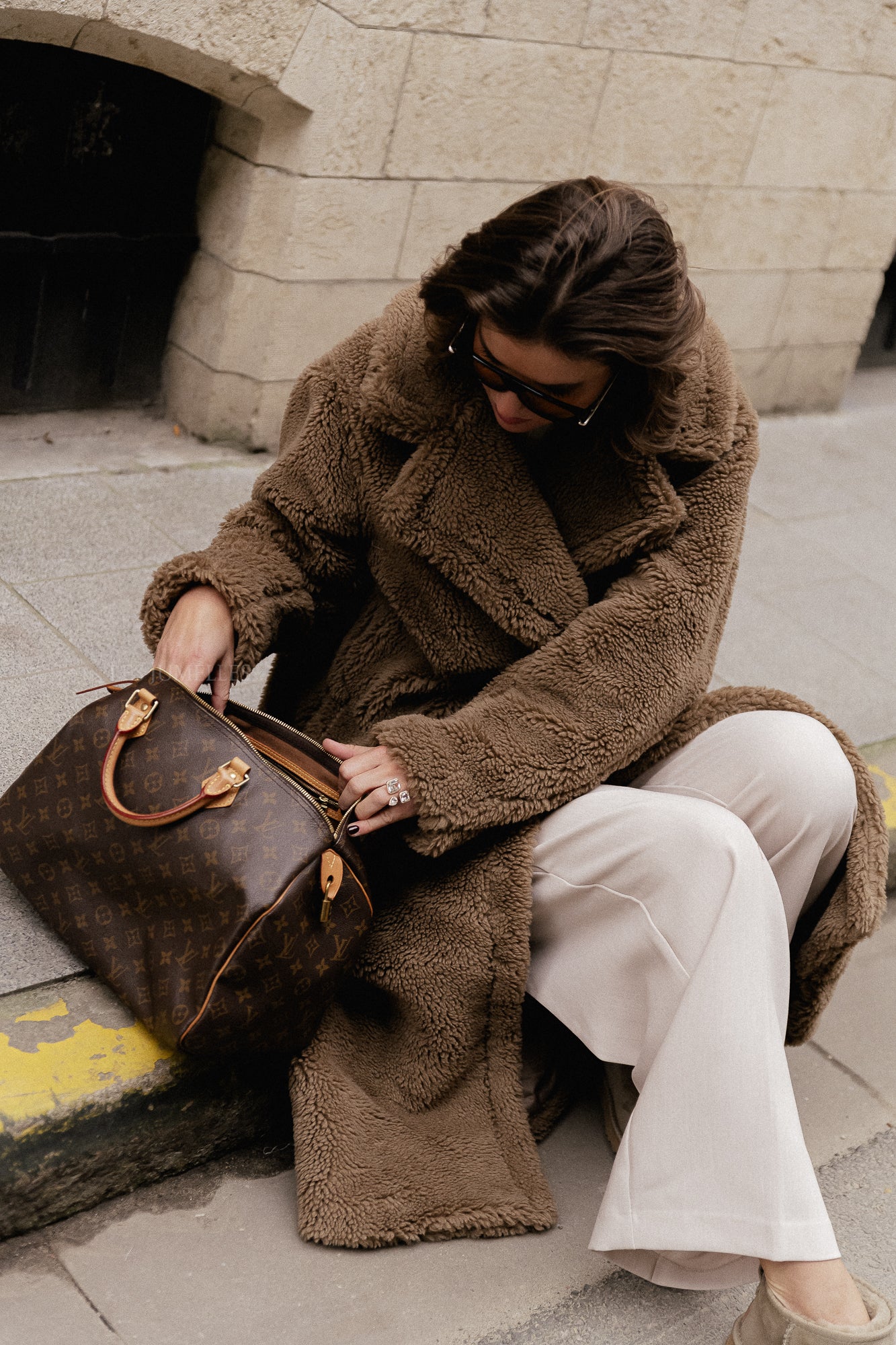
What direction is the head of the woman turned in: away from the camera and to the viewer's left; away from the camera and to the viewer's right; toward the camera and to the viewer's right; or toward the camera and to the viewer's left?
toward the camera and to the viewer's left

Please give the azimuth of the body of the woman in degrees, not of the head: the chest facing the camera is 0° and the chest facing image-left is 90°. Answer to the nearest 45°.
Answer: approximately 0°
